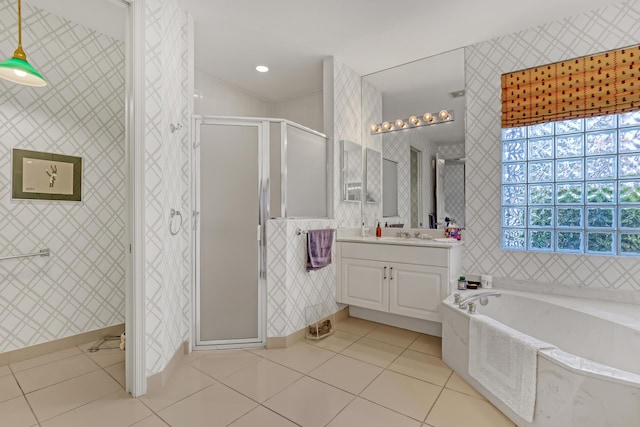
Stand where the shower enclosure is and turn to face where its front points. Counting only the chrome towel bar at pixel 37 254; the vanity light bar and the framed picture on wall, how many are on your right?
2

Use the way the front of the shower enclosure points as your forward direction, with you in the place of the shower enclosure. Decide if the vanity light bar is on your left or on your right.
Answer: on your left

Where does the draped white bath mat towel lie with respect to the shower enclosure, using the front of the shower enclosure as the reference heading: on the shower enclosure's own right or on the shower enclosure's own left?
on the shower enclosure's own left

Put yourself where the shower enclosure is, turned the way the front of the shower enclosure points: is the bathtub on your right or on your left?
on your left

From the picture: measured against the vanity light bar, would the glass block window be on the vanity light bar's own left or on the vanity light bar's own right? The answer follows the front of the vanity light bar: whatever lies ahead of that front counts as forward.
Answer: on the vanity light bar's own left

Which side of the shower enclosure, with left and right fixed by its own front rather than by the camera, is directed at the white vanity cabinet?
left

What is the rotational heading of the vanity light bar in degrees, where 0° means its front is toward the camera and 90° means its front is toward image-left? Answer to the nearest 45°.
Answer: approximately 45°
